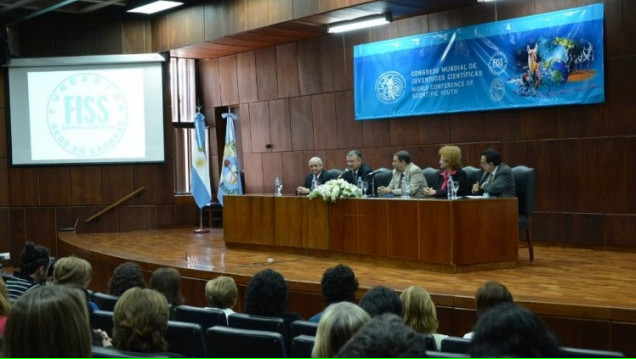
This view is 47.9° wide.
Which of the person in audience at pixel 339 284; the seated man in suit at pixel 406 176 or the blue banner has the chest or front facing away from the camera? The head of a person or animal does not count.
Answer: the person in audience

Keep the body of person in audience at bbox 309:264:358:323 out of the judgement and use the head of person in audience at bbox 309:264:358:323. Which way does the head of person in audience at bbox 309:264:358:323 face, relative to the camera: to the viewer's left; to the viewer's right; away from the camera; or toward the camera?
away from the camera

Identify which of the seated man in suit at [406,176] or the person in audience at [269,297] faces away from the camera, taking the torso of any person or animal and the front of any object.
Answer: the person in audience

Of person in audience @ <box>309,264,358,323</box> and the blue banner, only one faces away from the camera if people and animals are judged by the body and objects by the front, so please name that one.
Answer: the person in audience

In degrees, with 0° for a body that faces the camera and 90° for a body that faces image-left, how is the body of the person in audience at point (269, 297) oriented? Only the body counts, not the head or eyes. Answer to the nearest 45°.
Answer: approximately 180°

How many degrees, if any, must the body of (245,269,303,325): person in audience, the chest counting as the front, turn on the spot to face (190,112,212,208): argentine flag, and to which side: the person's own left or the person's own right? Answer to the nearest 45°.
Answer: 0° — they already face it

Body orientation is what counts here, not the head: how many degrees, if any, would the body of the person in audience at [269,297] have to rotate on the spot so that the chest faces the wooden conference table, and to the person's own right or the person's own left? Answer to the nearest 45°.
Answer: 0° — they already face it

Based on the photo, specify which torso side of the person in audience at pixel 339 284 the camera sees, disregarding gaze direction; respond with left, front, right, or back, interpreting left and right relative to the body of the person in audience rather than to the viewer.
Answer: back

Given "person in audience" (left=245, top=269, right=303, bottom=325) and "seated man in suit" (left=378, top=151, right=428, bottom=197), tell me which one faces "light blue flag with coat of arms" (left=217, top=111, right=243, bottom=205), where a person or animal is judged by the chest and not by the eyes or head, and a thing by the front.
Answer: the person in audience

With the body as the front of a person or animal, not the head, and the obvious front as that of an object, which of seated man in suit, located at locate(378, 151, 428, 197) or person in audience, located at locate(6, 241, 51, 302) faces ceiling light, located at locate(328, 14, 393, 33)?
the person in audience

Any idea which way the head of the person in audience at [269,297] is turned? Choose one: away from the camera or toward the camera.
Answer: away from the camera

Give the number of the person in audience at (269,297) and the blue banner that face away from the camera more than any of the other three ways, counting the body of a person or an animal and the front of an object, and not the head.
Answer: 1
